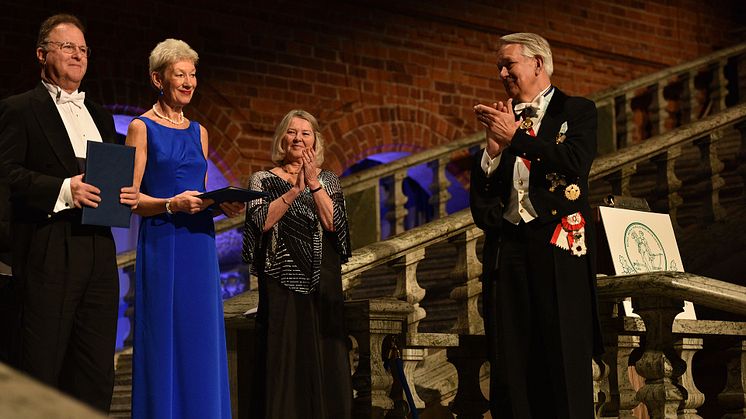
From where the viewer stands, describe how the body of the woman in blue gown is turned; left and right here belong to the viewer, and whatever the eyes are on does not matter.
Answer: facing the viewer and to the right of the viewer

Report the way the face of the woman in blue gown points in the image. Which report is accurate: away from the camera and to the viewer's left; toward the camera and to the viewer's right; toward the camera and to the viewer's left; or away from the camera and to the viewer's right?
toward the camera and to the viewer's right

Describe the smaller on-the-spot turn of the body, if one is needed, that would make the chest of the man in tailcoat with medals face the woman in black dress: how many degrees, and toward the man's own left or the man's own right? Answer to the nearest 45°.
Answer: approximately 90° to the man's own right

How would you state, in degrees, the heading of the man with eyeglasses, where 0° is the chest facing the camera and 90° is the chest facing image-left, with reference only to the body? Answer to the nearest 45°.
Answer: approximately 315°

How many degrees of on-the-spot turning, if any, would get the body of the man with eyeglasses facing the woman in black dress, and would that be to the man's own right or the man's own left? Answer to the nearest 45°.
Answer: approximately 90° to the man's own left

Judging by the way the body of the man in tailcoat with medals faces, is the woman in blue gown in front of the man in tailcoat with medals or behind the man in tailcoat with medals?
in front

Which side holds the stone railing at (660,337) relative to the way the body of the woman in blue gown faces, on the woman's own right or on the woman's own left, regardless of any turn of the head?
on the woman's own left

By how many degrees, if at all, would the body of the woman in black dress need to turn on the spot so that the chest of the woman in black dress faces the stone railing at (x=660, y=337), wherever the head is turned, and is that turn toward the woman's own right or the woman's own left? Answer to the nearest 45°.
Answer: approximately 90° to the woman's own left

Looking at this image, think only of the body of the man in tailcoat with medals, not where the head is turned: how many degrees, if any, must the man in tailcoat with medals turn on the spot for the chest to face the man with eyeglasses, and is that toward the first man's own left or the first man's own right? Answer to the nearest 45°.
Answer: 0° — they already face them
